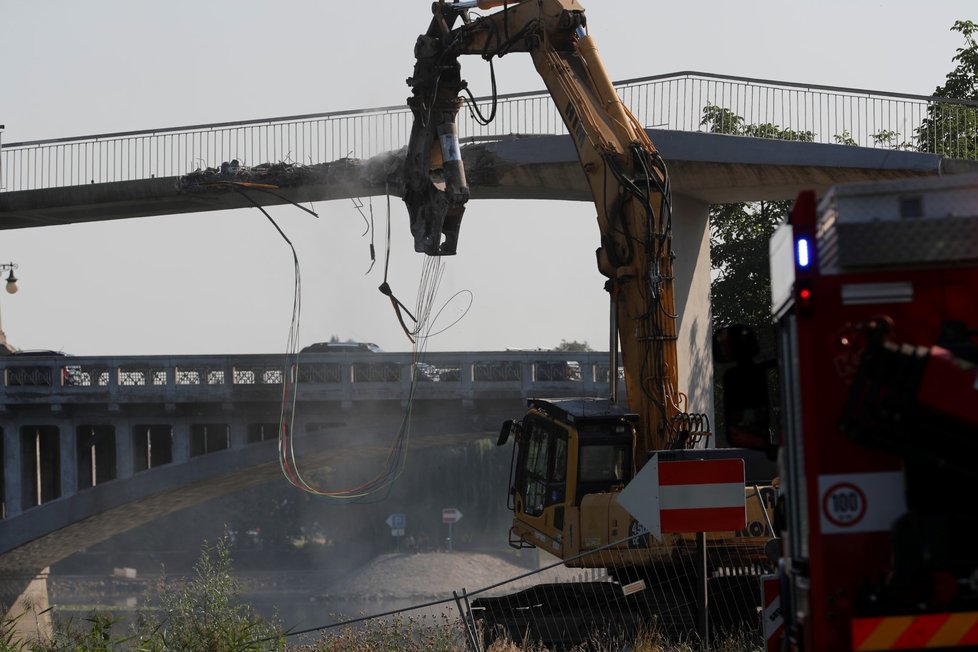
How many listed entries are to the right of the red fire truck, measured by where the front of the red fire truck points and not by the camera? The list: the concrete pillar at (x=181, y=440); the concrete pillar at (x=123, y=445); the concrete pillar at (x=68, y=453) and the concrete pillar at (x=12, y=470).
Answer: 0

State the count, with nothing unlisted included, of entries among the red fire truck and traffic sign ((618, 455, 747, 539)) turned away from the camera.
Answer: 1

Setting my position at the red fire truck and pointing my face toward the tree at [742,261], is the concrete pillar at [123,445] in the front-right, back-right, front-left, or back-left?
front-left

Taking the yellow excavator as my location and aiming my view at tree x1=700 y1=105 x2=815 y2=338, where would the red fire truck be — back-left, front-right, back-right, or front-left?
back-right

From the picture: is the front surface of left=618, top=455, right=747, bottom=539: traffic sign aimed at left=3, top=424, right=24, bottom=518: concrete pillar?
no

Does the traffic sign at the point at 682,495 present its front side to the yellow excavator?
no

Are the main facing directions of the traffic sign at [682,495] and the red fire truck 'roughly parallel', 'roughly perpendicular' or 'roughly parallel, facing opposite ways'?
roughly parallel, facing opposite ways

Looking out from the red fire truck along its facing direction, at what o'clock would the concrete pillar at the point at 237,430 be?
The concrete pillar is roughly at 11 o'clock from the red fire truck.

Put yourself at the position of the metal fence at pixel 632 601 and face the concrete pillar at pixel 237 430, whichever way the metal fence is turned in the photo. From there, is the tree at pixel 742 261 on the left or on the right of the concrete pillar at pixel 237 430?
right

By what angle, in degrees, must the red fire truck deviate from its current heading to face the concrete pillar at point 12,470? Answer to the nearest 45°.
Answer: approximately 45° to its left

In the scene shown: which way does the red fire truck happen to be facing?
away from the camera

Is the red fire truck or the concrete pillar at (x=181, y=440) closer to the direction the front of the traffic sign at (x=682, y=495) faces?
the red fire truck

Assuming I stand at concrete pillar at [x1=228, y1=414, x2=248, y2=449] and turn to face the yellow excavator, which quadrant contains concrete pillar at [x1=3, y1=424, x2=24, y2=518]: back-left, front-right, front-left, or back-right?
back-right

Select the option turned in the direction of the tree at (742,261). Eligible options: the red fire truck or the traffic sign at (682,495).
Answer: the red fire truck

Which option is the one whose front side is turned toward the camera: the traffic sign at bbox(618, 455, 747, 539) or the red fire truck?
the traffic sign

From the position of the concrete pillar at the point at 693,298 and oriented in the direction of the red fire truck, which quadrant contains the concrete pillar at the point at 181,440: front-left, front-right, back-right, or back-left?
back-right

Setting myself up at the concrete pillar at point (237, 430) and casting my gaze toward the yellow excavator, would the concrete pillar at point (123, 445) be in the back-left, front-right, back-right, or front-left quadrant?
back-right

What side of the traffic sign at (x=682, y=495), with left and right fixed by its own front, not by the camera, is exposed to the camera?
front
